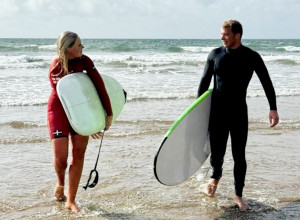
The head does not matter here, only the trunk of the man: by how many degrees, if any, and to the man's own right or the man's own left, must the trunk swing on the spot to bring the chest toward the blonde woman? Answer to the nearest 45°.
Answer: approximately 90° to the man's own right

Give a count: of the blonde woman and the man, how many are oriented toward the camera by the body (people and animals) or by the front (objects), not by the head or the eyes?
2

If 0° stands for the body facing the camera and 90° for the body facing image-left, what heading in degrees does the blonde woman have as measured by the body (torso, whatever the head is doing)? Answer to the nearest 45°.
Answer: approximately 0°

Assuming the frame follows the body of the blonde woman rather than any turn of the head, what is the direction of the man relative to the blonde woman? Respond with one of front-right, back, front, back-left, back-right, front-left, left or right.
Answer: left

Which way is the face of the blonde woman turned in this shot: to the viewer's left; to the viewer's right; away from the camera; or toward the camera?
to the viewer's right

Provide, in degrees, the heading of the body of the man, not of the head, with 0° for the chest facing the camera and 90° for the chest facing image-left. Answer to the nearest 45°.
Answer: approximately 0°
